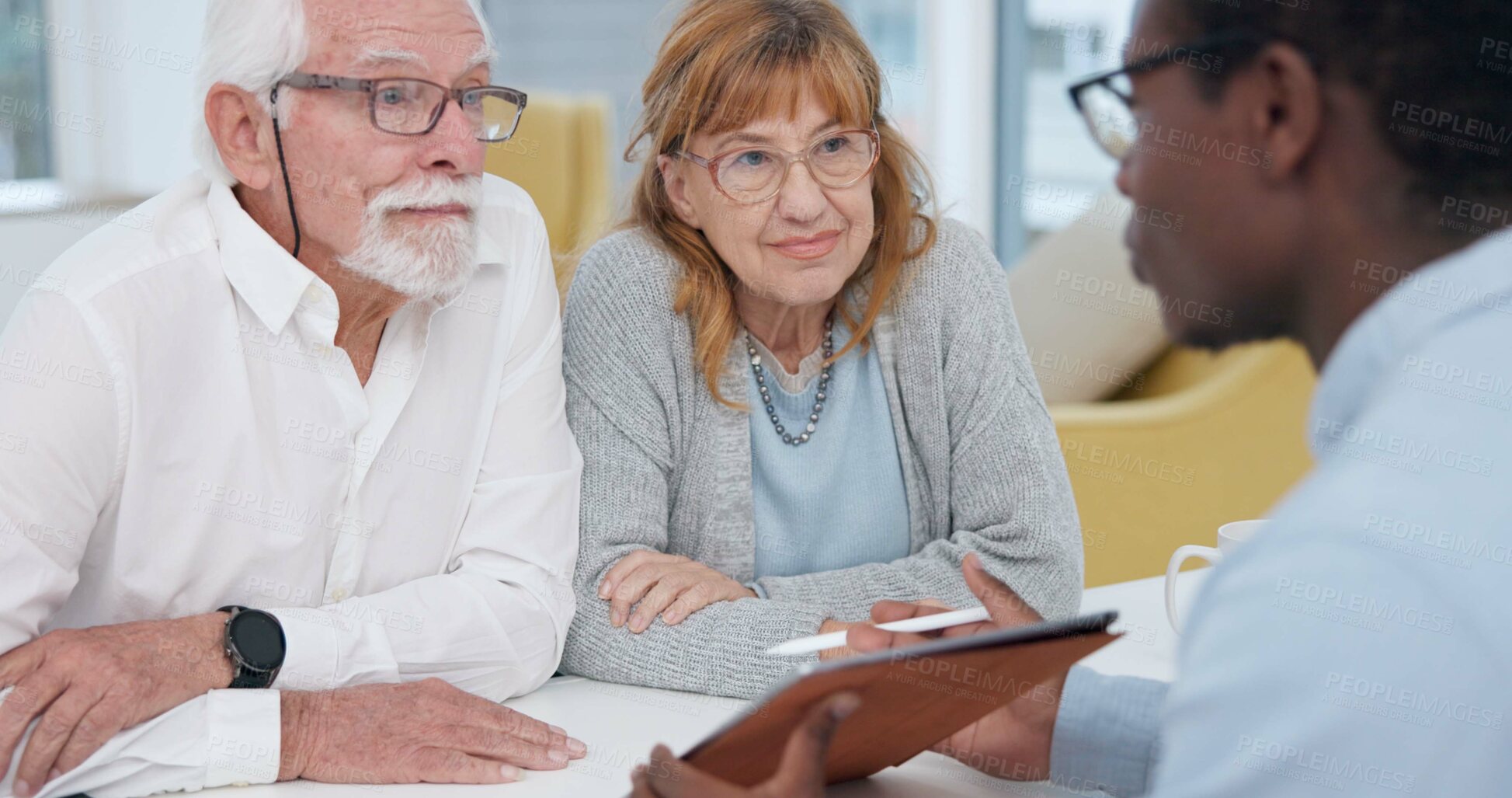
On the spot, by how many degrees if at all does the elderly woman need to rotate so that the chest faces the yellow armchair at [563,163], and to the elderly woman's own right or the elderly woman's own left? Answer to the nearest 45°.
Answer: approximately 180°

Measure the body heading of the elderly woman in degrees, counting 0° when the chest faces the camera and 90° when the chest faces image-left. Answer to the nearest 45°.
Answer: approximately 0°

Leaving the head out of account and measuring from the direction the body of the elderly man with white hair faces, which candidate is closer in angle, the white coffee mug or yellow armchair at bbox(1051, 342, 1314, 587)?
the white coffee mug

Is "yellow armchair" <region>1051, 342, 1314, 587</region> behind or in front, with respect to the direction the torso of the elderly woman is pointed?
behind
